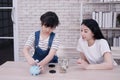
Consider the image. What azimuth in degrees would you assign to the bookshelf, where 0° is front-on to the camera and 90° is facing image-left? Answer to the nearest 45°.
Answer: approximately 0°

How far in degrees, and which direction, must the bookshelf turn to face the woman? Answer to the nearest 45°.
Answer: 0° — it already faces them

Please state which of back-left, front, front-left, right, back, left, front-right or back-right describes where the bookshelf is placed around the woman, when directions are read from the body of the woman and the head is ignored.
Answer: back-right

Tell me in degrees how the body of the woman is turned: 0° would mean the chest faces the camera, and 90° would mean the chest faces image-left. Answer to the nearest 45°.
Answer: approximately 45°
